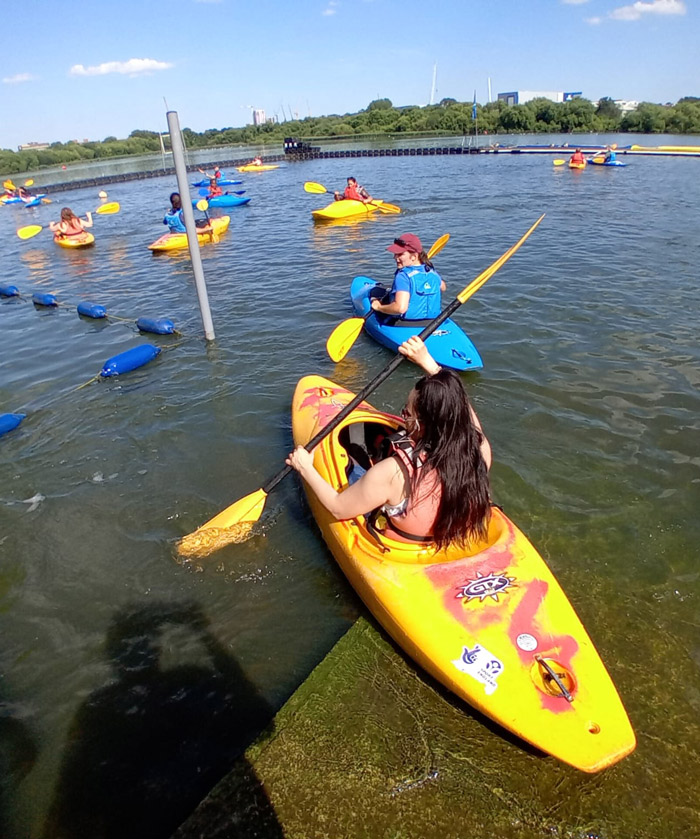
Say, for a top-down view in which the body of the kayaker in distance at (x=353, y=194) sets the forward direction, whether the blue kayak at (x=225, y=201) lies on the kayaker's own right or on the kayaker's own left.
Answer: on the kayaker's own right

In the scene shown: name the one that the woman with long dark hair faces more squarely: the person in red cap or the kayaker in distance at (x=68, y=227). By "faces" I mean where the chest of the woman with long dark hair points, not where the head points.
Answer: the kayaker in distance

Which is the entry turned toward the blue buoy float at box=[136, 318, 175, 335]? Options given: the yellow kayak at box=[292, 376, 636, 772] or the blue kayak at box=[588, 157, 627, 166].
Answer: the yellow kayak

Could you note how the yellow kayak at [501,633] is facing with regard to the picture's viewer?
facing away from the viewer and to the left of the viewer

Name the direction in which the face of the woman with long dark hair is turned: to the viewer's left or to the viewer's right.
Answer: to the viewer's left

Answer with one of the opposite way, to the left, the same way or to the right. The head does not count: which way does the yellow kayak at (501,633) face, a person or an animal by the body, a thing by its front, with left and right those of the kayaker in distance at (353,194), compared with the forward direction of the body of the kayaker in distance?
to the right

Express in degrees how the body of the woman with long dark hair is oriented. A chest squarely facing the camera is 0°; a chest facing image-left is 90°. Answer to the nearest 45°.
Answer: approximately 135°
